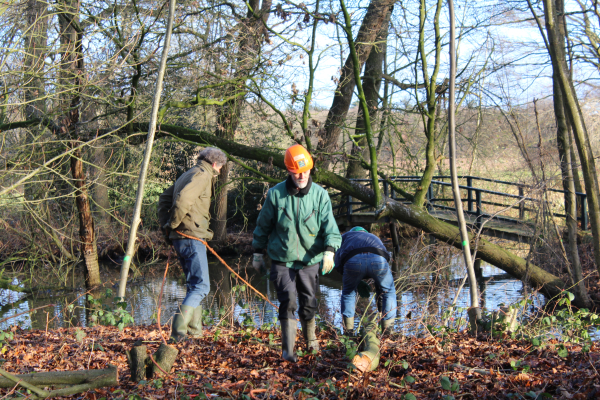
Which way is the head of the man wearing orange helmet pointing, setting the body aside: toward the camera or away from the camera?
toward the camera

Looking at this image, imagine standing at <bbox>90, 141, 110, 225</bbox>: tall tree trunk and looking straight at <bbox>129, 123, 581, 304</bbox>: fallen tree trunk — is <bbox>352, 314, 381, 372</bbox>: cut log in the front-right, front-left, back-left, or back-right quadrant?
front-right

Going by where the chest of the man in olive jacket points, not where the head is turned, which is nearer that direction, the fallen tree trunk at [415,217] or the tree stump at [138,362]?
the fallen tree trunk

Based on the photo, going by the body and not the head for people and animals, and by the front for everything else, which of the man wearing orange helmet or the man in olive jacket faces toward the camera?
the man wearing orange helmet

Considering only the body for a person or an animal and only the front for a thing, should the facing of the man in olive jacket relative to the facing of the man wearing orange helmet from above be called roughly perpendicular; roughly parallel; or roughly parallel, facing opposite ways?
roughly perpendicular

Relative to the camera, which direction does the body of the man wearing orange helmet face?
toward the camera

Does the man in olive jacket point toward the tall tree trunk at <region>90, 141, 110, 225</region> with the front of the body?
no

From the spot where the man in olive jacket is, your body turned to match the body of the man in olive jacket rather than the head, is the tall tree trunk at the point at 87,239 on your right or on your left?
on your left

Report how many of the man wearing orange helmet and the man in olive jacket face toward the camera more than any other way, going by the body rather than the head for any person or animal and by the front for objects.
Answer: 1

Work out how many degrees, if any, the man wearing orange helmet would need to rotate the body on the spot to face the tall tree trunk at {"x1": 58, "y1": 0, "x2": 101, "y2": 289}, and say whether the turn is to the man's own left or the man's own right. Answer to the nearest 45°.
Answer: approximately 135° to the man's own right

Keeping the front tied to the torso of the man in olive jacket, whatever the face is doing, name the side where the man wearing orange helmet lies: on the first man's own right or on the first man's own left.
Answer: on the first man's own right
